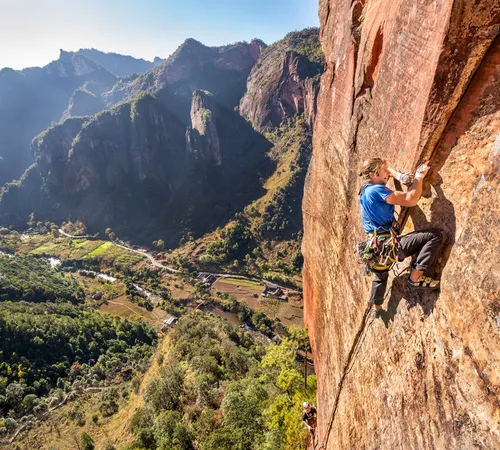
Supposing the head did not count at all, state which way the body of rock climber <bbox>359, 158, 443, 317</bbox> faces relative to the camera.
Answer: to the viewer's right

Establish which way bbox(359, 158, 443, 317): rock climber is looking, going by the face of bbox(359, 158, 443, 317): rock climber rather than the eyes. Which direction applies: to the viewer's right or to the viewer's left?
to the viewer's right
